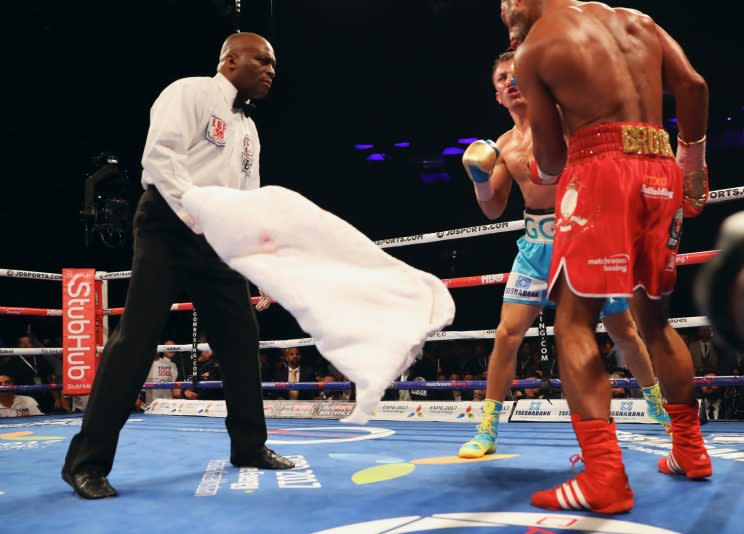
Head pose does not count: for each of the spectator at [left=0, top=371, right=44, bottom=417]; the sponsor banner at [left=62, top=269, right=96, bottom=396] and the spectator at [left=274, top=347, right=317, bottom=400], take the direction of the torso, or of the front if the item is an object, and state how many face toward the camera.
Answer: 3

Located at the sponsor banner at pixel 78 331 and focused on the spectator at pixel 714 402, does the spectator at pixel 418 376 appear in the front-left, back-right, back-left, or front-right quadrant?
front-left

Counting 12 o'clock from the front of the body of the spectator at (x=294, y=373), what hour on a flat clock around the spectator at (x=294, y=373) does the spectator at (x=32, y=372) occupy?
the spectator at (x=32, y=372) is roughly at 3 o'clock from the spectator at (x=294, y=373).

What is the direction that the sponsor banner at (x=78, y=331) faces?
toward the camera

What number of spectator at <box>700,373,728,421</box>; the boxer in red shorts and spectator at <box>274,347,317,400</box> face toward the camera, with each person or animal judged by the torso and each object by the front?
2

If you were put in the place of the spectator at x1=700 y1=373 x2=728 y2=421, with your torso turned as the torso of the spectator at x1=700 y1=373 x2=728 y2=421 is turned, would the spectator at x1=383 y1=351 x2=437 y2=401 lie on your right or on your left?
on your right

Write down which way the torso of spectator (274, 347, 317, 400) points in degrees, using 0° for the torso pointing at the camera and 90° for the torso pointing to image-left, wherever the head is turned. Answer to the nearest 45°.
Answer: approximately 0°

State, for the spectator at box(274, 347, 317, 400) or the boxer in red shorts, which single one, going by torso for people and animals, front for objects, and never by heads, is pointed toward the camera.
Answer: the spectator

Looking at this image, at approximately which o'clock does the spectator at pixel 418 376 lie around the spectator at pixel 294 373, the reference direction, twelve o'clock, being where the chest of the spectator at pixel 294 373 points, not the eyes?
the spectator at pixel 418 376 is roughly at 9 o'clock from the spectator at pixel 294 373.

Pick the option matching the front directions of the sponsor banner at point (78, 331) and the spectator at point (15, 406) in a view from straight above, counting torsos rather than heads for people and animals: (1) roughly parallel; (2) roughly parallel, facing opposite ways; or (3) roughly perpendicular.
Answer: roughly parallel

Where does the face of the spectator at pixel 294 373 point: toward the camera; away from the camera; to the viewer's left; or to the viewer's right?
toward the camera

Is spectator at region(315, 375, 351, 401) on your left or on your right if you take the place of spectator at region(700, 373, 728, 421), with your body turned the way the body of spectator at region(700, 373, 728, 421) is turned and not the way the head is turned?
on your right

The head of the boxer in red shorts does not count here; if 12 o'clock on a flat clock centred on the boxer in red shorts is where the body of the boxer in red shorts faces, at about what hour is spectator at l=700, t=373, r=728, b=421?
The spectator is roughly at 2 o'clock from the boxer in red shorts.
